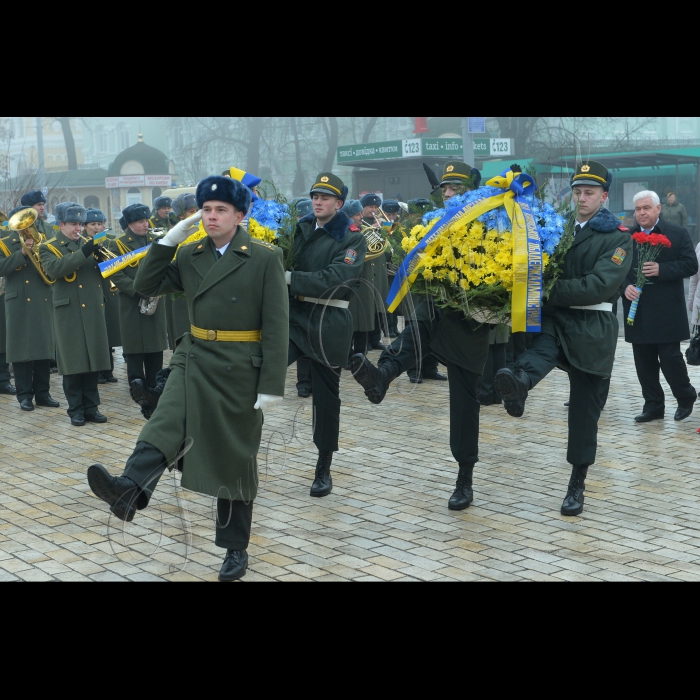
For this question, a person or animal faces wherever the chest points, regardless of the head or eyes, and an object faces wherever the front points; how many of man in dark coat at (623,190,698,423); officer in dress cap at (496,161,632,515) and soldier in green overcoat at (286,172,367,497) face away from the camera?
0

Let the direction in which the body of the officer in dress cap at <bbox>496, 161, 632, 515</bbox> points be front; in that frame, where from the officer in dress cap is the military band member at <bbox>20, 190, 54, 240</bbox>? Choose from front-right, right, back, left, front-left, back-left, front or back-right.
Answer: right

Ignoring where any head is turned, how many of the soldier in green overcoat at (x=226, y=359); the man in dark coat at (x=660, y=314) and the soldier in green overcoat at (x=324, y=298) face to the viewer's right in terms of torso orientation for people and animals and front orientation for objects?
0

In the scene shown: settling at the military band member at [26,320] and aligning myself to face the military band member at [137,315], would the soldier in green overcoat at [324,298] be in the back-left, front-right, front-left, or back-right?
front-right

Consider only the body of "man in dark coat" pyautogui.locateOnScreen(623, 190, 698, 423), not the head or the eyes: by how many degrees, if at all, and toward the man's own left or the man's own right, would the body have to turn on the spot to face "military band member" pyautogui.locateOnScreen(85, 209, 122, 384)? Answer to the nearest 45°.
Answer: approximately 45° to the man's own right

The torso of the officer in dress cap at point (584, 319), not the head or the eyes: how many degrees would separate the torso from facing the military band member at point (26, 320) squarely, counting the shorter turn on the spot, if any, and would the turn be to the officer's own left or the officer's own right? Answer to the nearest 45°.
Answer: approximately 90° to the officer's own right

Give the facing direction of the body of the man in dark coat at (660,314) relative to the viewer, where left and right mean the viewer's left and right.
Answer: facing the viewer and to the left of the viewer

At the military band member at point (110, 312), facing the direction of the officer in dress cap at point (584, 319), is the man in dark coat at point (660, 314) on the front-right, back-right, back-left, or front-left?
front-left

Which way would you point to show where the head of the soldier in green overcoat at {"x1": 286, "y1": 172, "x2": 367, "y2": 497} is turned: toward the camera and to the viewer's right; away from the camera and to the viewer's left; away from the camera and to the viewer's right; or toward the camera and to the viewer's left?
toward the camera and to the viewer's left
